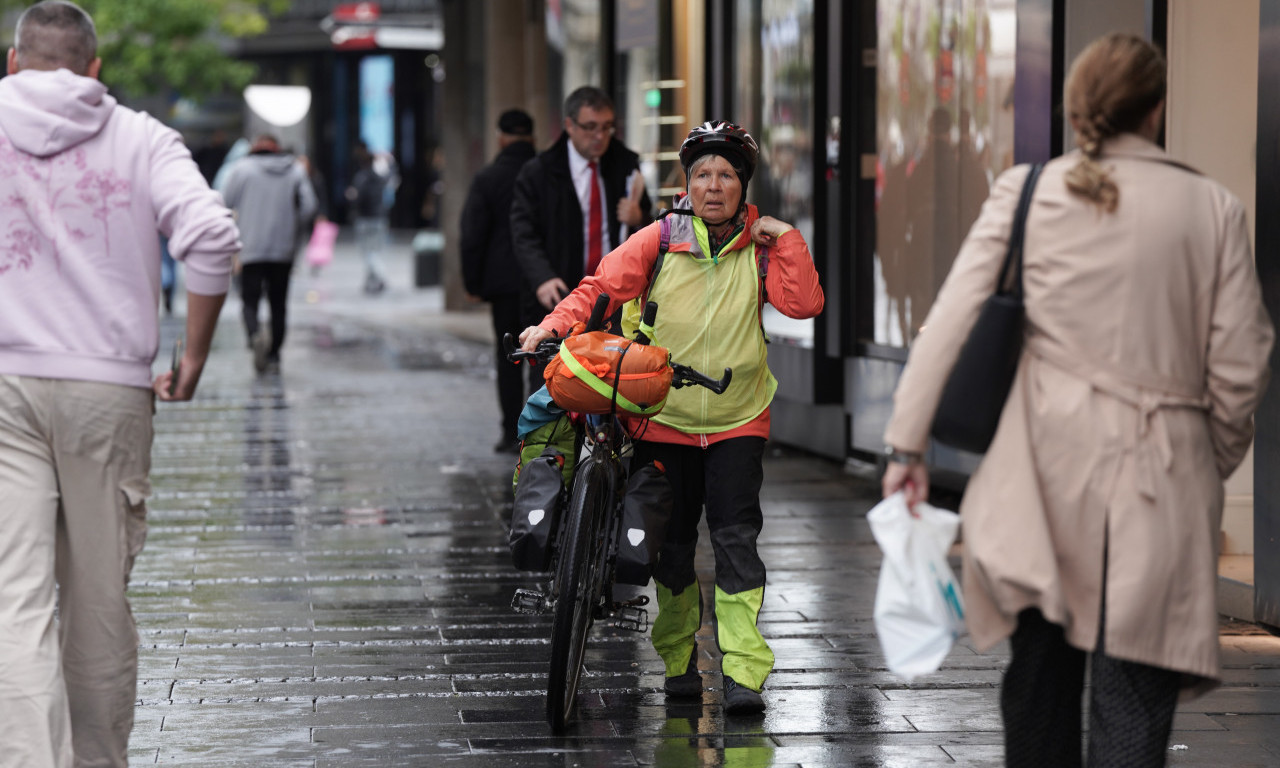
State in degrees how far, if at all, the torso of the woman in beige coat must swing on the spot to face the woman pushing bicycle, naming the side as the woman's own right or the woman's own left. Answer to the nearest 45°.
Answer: approximately 45° to the woman's own left

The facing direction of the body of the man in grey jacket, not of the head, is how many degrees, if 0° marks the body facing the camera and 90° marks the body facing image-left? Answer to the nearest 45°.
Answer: approximately 180°

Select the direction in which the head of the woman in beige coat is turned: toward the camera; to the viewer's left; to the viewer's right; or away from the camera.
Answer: away from the camera

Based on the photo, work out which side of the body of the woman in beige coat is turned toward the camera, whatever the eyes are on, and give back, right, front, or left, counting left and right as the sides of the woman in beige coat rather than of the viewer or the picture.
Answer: back

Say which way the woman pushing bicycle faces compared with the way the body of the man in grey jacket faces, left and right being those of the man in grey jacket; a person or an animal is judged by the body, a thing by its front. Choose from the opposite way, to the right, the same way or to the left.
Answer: the opposite way

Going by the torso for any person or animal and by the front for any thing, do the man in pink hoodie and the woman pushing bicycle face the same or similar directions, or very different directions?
very different directions

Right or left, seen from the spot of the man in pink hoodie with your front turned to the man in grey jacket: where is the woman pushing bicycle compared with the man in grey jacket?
right

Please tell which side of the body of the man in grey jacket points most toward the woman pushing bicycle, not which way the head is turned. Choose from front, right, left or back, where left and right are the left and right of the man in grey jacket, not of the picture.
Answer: back

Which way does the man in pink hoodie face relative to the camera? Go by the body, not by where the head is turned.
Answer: away from the camera

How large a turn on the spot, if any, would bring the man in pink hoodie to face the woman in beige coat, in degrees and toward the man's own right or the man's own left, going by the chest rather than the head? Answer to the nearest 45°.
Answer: approximately 135° to the man's own right

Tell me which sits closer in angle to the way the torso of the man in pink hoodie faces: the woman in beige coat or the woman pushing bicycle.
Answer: the woman pushing bicycle

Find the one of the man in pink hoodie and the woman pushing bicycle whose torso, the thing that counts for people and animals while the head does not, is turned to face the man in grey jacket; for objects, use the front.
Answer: the man in pink hoodie

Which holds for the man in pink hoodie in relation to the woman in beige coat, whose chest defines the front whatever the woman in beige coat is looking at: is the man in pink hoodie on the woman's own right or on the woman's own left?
on the woman's own left
